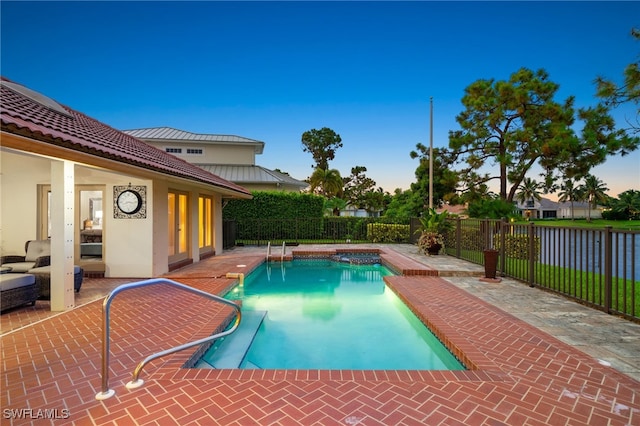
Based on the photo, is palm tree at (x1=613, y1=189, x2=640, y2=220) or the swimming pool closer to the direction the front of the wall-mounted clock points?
the swimming pool

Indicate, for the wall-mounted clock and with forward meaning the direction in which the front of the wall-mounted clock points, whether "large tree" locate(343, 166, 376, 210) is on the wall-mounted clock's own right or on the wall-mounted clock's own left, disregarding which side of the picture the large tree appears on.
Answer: on the wall-mounted clock's own left

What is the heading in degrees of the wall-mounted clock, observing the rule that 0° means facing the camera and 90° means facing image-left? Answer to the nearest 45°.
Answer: approximately 0°

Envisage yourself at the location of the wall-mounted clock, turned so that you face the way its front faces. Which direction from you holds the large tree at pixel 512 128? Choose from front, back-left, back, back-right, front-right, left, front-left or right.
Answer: left

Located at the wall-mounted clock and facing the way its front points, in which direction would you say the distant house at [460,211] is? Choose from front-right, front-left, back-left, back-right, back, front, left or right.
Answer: left

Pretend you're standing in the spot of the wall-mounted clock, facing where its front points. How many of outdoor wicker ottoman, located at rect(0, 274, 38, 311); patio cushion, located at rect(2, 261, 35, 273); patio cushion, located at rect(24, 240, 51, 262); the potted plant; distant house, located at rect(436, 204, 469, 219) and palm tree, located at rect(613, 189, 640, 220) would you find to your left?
3

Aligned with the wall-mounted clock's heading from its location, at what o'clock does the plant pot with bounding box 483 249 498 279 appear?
The plant pot is roughly at 10 o'clock from the wall-mounted clock.

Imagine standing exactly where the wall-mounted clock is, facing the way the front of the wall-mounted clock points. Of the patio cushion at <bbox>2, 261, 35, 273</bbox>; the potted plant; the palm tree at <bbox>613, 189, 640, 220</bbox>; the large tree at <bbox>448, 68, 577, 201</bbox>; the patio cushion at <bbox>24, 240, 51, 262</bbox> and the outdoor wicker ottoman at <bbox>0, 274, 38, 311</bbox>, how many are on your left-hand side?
3

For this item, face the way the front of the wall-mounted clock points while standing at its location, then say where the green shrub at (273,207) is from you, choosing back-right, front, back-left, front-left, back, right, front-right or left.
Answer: back-left

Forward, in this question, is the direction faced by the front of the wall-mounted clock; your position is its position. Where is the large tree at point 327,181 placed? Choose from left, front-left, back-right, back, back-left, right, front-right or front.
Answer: back-left

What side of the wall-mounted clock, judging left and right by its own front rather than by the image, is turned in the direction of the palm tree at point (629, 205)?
left

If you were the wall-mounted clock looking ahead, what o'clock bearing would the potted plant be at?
The potted plant is roughly at 9 o'clock from the wall-mounted clock.

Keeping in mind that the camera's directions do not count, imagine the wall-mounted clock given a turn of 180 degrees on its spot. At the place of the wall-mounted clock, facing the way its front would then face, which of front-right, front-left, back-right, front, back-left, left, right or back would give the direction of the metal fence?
back-right

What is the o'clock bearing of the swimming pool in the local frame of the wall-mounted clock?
The swimming pool is roughly at 11 o'clock from the wall-mounted clock.
